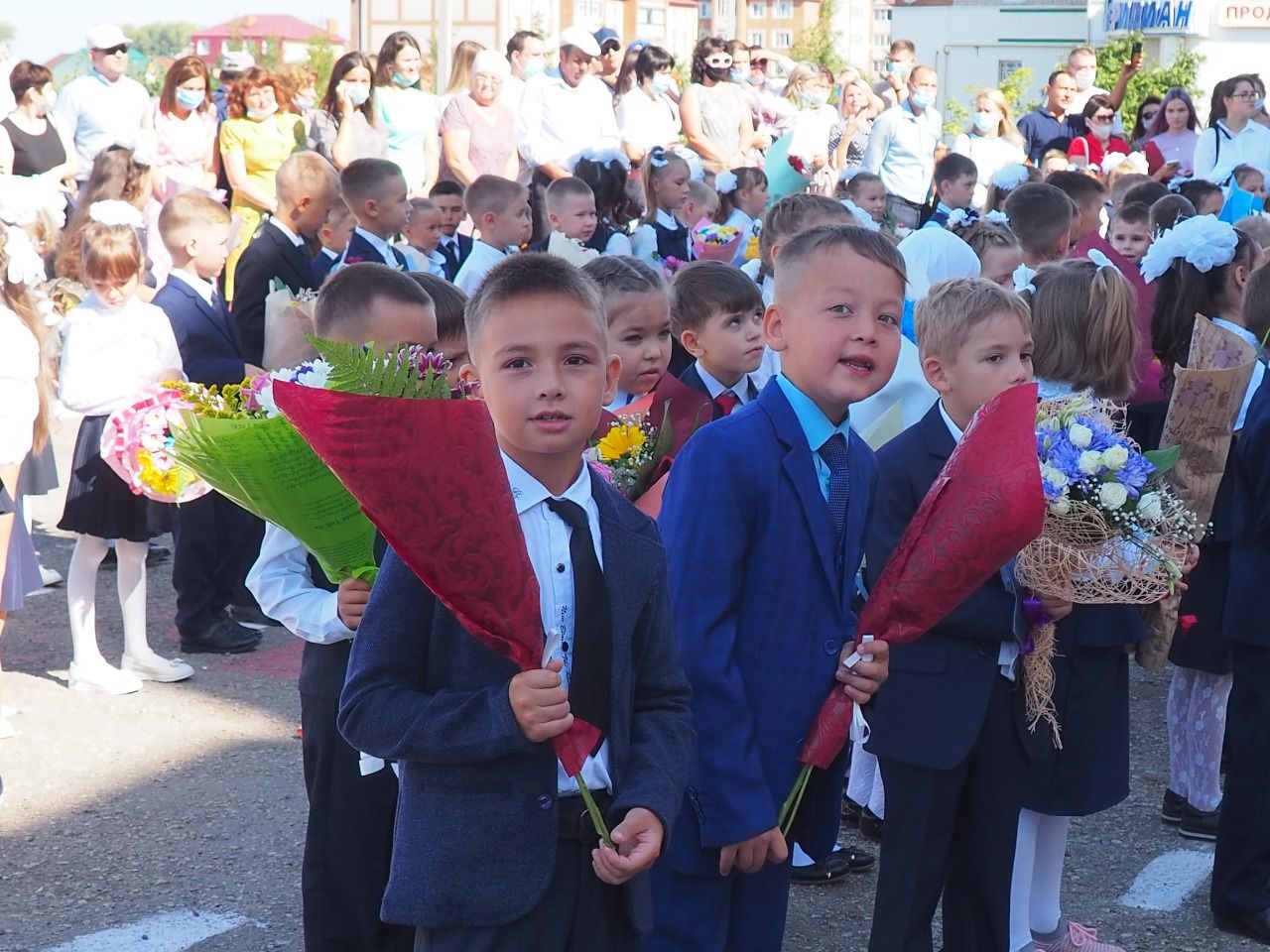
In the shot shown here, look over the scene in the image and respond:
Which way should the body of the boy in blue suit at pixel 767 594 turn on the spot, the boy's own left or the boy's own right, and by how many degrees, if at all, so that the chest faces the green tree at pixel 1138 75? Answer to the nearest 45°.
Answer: approximately 135° to the boy's own left

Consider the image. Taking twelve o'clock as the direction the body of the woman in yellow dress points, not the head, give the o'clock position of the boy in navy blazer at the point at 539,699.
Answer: The boy in navy blazer is roughly at 12 o'clock from the woman in yellow dress.

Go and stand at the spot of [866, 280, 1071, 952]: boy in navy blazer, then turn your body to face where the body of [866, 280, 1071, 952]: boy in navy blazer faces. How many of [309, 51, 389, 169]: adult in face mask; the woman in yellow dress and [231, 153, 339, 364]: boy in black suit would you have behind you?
3

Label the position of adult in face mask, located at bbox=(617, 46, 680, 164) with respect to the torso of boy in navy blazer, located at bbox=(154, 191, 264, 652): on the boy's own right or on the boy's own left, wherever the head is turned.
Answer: on the boy's own left

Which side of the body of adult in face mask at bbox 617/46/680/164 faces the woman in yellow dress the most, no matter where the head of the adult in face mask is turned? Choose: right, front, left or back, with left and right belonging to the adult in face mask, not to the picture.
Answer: right

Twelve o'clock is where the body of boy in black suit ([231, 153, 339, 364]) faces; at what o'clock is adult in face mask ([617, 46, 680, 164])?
The adult in face mask is roughly at 10 o'clock from the boy in black suit.

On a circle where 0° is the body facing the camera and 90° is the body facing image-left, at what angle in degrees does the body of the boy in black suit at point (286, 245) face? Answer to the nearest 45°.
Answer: approximately 270°

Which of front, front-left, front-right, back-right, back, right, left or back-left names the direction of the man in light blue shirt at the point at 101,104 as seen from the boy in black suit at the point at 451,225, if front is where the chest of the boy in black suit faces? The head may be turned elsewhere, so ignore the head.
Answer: back-right

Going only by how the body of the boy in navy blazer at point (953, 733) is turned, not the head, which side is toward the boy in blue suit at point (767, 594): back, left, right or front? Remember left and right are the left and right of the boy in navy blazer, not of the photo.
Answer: right
